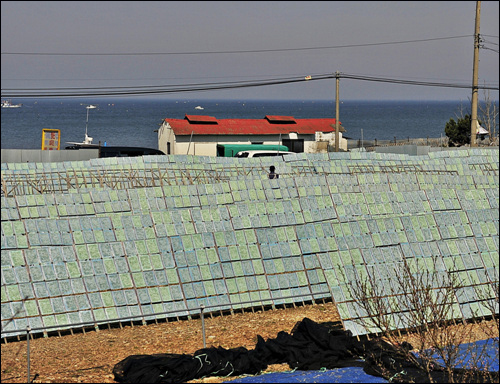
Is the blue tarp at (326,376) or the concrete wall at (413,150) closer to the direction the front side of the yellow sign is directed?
the blue tarp

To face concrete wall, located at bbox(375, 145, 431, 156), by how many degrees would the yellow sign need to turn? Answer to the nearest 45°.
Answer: approximately 90° to its left

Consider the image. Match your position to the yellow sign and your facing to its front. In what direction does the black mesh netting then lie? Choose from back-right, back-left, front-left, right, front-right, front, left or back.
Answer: front

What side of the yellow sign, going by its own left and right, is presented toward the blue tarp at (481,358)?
front

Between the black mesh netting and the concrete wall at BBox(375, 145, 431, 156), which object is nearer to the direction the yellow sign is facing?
the black mesh netting

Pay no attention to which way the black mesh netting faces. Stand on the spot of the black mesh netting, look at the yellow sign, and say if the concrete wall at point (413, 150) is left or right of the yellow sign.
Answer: right

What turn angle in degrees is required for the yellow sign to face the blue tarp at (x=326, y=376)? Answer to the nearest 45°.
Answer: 0° — it already faces it

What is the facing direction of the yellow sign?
toward the camera

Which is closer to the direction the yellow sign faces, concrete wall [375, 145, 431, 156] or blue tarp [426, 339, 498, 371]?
the blue tarp

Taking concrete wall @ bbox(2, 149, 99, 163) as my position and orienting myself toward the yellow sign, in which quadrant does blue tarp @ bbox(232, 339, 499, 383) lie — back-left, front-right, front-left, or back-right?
back-right

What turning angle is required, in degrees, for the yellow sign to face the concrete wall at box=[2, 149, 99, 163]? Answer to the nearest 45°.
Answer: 0° — it already faces it
